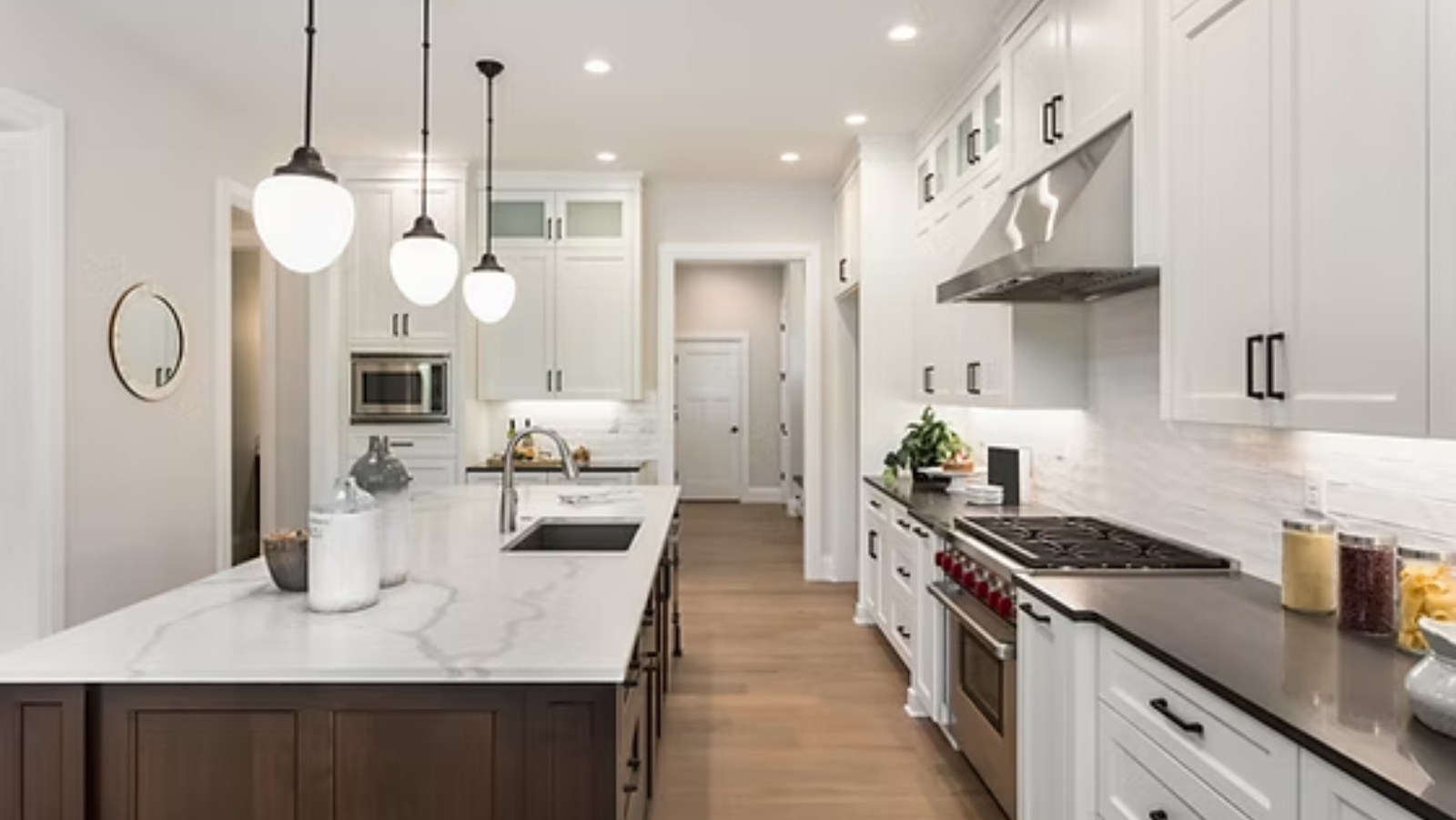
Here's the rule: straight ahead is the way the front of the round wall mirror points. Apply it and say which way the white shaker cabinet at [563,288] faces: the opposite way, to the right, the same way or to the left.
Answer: to the right

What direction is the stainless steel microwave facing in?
toward the camera

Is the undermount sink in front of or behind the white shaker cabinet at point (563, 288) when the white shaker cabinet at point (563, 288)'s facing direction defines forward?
in front

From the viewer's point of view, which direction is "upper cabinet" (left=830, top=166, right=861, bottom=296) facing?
to the viewer's left

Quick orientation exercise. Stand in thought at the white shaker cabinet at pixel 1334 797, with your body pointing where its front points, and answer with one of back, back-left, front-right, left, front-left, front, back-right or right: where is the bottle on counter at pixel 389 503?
front-right

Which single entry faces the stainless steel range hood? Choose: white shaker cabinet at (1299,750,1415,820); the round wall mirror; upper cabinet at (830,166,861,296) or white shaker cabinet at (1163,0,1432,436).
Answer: the round wall mirror

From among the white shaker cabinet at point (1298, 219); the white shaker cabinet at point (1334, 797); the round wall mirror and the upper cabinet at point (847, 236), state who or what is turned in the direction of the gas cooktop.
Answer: the round wall mirror

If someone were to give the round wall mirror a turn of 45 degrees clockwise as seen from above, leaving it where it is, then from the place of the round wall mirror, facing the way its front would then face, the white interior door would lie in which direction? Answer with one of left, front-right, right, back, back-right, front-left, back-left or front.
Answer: back-left

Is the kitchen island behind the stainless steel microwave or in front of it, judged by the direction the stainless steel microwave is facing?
in front

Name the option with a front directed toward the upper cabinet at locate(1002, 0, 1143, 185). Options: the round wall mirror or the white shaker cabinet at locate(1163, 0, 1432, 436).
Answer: the round wall mirror

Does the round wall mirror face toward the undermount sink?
yes

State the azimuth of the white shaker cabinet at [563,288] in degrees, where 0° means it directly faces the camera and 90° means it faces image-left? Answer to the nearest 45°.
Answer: approximately 0°

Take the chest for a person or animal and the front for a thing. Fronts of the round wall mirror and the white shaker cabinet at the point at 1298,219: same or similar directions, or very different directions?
very different directions

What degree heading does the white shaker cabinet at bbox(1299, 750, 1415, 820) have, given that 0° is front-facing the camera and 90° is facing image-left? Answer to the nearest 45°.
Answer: approximately 45°

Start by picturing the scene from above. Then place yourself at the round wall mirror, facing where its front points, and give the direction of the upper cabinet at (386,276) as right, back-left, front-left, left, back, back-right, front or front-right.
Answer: left
